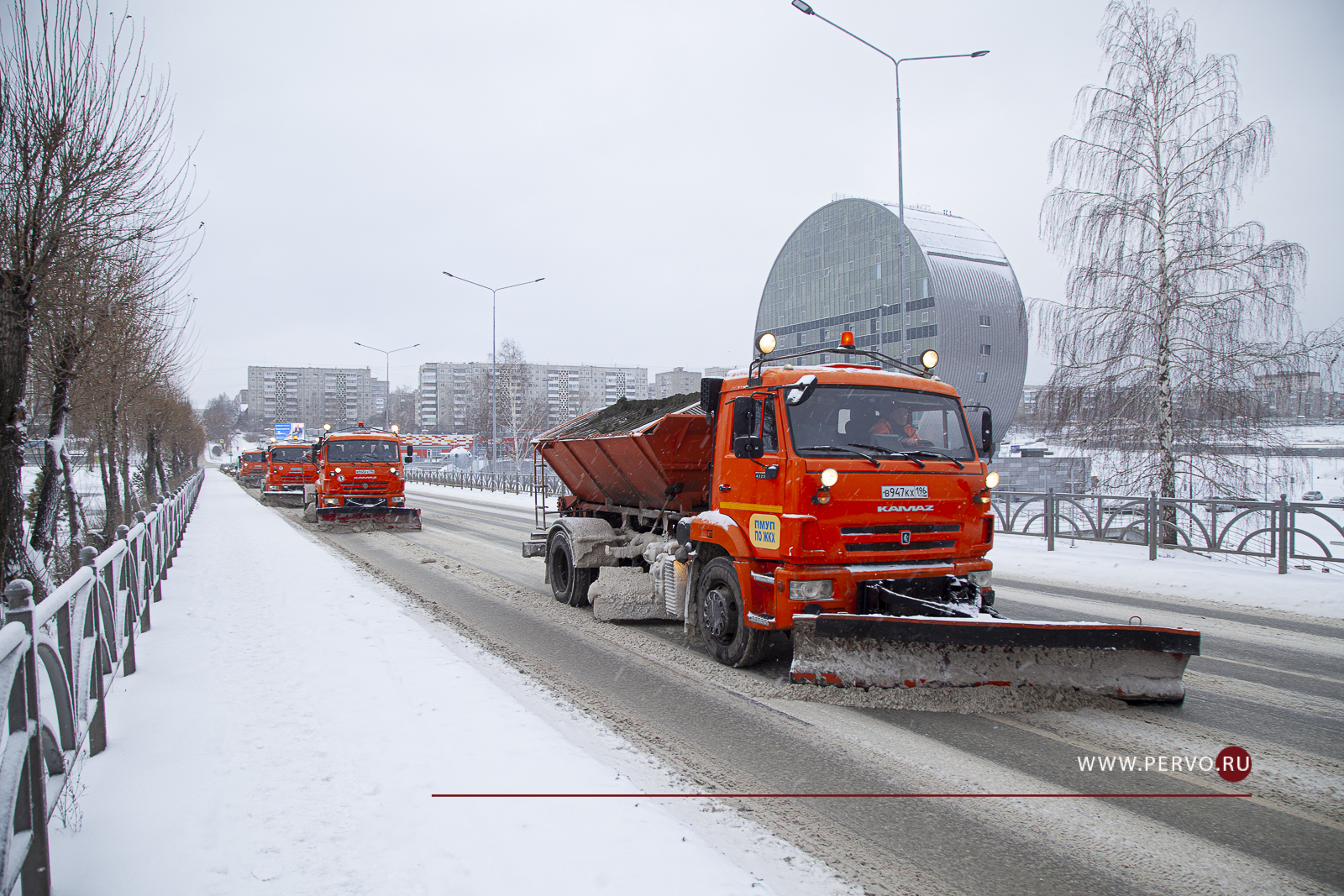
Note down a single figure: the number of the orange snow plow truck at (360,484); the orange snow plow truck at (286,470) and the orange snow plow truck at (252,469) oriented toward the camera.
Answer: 3

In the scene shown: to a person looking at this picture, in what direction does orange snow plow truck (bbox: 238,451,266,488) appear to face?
facing the viewer

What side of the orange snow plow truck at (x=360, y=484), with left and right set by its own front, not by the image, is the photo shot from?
front

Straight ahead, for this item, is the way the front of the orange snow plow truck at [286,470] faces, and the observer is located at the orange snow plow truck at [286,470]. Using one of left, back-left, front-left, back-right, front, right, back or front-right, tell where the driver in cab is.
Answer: front

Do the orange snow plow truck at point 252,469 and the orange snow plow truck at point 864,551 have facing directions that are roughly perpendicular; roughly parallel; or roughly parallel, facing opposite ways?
roughly parallel

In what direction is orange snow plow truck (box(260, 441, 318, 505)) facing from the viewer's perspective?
toward the camera

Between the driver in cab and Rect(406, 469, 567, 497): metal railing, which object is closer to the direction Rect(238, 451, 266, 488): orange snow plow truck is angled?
the driver in cab

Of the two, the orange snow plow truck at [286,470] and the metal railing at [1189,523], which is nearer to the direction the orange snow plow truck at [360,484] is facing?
the metal railing

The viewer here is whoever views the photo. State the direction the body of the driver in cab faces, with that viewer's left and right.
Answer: facing the viewer and to the right of the viewer

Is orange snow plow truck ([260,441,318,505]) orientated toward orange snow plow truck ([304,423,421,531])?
yes

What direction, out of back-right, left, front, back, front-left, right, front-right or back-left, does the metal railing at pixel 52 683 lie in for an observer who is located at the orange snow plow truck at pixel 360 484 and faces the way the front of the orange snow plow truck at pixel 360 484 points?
front

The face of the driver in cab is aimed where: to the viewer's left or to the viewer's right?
to the viewer's right
